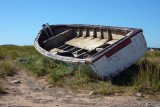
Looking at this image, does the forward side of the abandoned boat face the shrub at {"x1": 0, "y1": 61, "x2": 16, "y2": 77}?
no

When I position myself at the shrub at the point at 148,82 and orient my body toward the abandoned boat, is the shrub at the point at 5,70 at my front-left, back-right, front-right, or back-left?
front-left

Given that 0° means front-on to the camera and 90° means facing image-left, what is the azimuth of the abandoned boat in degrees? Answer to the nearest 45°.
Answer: approximately 135°

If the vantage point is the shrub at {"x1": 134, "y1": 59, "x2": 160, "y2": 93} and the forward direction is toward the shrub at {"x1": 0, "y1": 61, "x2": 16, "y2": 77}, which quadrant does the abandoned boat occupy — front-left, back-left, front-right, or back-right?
front-right

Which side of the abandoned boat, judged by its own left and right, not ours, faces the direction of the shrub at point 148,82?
back

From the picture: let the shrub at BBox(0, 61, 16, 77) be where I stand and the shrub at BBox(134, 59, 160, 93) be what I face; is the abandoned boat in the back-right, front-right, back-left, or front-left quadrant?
front-left
